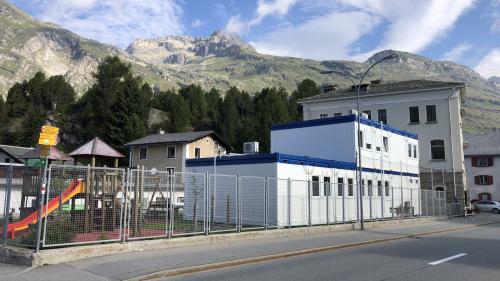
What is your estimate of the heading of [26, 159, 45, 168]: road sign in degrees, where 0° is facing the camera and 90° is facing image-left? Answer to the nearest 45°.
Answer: approximately 0°

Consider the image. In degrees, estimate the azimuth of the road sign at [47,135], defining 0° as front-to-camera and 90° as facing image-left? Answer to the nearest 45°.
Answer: approximately 0°

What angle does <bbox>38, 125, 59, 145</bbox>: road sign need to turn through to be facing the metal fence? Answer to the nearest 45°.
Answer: approximately 135° to its left

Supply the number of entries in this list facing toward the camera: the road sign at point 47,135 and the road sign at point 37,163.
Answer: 2
